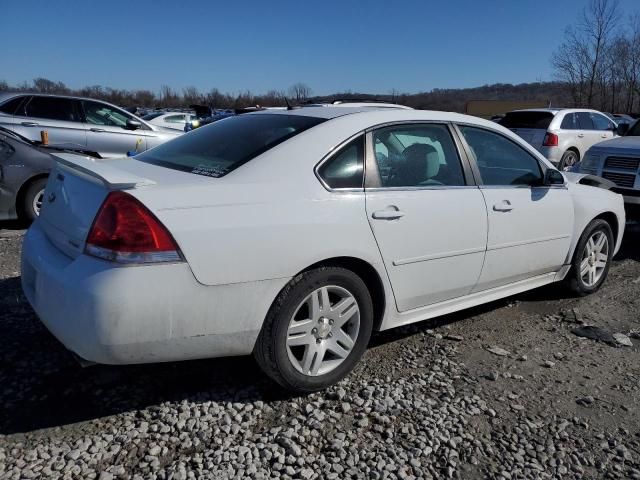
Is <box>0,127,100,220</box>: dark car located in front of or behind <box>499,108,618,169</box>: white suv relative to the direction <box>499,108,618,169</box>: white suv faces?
behind

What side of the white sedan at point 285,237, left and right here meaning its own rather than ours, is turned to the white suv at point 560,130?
front

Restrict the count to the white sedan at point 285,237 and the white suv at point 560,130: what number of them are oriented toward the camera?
0

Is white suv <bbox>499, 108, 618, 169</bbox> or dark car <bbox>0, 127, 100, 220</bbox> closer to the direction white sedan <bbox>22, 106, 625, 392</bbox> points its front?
the white suv

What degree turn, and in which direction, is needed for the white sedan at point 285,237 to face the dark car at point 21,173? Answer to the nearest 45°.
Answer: approximately 90° to its left

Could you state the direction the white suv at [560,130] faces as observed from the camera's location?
facing away from the viewer and to the right of the viewer

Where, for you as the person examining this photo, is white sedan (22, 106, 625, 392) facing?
facing away from the viewer and to the right of the viewer

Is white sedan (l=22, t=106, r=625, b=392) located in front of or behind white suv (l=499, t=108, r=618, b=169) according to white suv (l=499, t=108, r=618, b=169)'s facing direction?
behind
